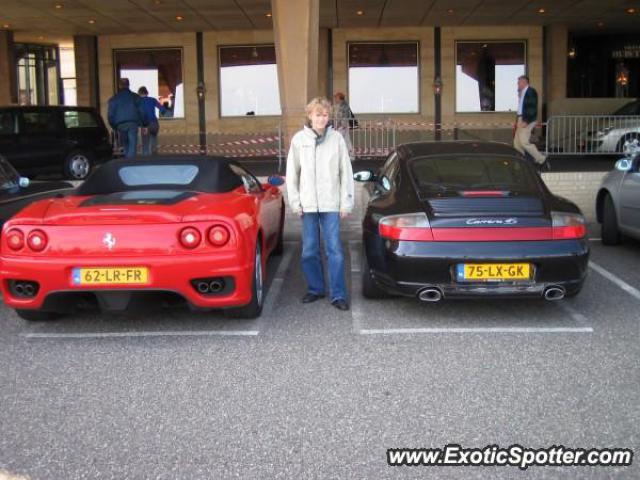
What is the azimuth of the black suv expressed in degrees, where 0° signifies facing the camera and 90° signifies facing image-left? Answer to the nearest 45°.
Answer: approximately 90°

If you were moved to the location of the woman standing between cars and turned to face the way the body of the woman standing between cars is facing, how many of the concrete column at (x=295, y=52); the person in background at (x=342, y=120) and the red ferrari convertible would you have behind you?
2

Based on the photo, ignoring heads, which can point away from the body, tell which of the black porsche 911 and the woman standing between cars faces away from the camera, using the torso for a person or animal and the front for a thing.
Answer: the black porsche 911

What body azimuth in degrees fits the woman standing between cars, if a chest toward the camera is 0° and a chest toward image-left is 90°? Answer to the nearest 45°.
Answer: approximately 0°

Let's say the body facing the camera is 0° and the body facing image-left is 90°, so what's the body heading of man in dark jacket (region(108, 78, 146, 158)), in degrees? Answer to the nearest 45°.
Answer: approximately 180°

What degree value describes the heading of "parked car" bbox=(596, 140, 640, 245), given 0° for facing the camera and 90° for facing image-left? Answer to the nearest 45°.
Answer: approximately 135°

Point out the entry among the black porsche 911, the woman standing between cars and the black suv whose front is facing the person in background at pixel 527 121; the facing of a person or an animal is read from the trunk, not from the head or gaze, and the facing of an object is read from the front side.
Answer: the black porsche 911

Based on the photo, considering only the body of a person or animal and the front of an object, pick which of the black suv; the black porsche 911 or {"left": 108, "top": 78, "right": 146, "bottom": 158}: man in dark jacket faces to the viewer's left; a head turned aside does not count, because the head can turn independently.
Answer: the black suv

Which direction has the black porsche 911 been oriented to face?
away from the camera

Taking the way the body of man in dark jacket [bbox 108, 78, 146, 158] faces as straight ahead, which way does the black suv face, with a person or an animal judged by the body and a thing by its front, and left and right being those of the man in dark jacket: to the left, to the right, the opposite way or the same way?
to the left
